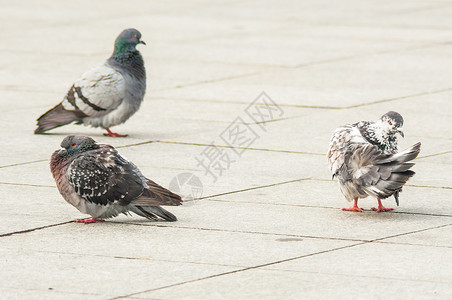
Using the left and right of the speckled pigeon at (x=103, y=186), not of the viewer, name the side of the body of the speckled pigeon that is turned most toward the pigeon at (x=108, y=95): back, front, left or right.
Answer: right

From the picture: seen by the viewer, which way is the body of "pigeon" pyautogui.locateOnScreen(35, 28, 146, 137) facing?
to the viewer's right

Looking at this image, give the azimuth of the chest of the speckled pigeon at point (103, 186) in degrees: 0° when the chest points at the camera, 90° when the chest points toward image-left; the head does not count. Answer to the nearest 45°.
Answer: approximately 90°

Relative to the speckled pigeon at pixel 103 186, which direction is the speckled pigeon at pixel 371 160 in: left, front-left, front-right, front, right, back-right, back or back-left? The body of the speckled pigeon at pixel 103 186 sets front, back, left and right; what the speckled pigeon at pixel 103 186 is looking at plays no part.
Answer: back

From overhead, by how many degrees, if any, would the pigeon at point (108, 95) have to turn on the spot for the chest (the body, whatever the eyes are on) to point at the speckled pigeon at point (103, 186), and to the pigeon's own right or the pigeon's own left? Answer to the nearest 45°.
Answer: approximately 90° to the pigeon's own right

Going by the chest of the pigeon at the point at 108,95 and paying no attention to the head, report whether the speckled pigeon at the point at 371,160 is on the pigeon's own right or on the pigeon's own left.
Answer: on the pigeon's own right

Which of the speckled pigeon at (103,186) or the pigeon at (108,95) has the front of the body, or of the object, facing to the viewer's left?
the speckled pigeon

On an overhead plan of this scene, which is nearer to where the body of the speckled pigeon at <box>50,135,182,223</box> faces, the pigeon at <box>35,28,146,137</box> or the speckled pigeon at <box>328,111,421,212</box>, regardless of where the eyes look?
the pigeon

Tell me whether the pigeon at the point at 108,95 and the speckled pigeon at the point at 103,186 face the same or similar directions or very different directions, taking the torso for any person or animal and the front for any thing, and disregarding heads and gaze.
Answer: very different directions

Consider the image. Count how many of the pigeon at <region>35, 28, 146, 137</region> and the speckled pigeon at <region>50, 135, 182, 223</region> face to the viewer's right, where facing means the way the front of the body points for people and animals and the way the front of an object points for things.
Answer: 1
